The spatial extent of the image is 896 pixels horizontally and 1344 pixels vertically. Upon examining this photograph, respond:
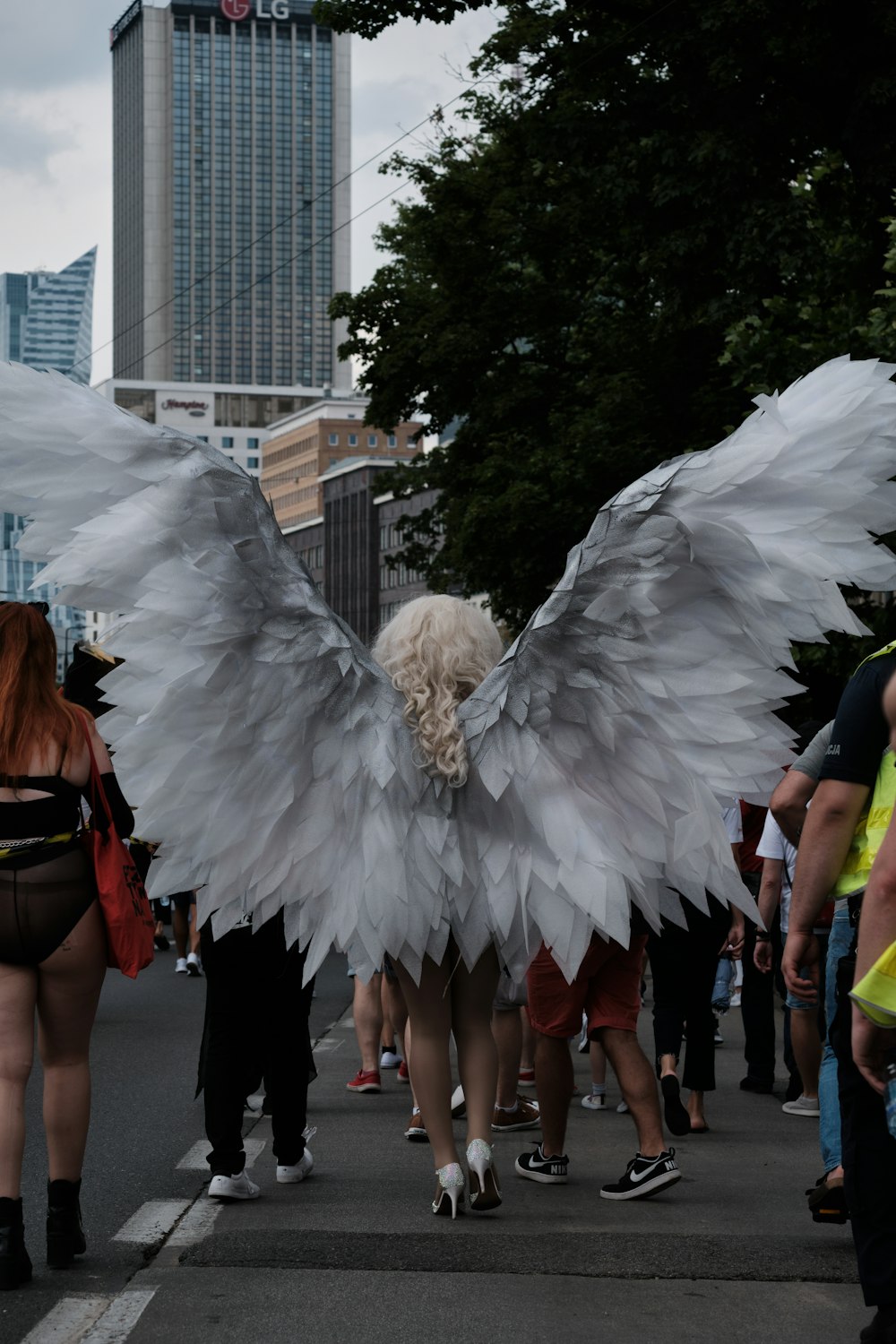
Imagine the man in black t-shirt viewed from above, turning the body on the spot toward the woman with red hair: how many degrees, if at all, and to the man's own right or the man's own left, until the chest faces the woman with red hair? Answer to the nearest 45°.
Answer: approximately 90° to the man's own left

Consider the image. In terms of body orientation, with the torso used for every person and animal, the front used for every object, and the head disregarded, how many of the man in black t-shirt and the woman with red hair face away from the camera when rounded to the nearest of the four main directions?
2

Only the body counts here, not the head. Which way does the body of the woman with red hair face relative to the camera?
away from the camera

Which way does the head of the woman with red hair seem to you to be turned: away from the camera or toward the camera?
away from the camera

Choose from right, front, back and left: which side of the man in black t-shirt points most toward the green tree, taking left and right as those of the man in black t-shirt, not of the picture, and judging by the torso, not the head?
front

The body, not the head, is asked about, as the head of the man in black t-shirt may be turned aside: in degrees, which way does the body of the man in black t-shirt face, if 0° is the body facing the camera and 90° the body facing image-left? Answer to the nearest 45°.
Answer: approximately 180°

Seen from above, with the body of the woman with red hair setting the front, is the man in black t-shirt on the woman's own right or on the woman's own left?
on the woman's own right

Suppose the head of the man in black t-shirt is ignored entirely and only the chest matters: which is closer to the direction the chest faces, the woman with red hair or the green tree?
the green tree

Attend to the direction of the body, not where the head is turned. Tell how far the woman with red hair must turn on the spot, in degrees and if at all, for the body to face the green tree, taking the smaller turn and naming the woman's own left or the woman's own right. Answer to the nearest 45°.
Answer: approximately 45° to the woman's own right

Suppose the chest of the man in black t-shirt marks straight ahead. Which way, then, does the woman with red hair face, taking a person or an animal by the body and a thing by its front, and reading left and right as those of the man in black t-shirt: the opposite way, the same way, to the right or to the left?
the same way

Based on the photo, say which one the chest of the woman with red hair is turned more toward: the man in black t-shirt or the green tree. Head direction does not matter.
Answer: the green tree
